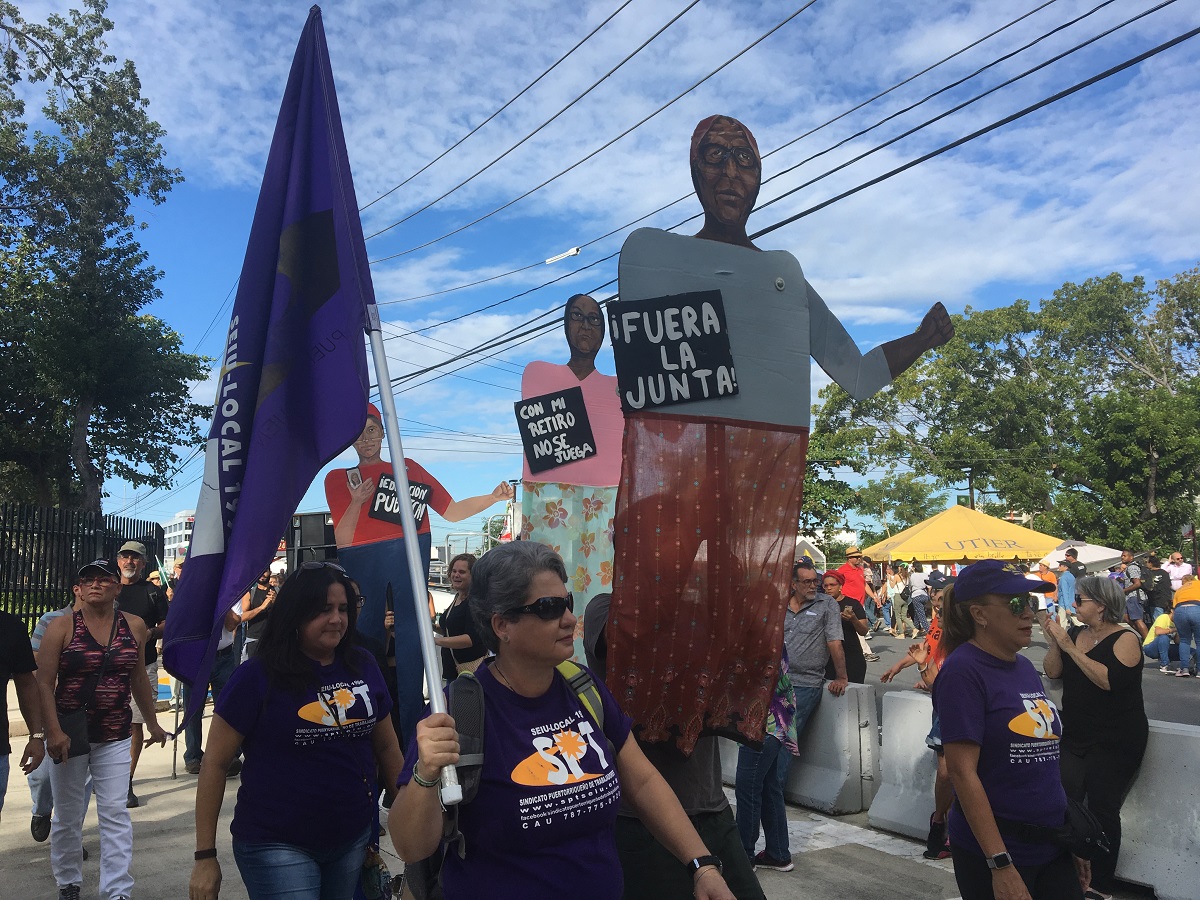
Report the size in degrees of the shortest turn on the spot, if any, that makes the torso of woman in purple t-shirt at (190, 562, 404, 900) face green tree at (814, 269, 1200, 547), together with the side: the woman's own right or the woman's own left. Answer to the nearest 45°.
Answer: approximately 90° to the woman's own left

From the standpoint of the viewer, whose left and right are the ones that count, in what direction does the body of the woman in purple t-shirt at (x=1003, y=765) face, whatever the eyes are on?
facing the viewer and to the right of the viewer

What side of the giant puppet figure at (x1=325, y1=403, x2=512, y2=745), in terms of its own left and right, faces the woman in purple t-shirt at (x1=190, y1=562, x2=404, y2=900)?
front

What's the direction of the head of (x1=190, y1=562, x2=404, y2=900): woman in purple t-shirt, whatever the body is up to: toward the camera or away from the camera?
toward the camera

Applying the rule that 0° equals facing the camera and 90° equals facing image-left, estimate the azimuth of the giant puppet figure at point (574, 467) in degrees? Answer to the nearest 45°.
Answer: approximately 0°

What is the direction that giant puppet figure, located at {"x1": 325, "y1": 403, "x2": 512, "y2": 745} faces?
toward the camera

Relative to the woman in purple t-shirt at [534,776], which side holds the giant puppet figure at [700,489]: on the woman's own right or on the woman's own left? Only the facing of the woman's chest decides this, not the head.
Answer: on the woman's own left

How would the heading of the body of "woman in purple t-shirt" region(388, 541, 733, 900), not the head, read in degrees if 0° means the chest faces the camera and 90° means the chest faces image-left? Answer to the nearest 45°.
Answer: approximately 315°

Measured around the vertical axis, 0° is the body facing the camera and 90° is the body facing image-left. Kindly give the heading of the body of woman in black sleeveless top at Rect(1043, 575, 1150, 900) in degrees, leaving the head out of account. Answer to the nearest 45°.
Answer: approximately 45°

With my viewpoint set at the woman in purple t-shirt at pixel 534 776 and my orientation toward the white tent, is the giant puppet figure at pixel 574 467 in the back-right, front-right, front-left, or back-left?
front-left

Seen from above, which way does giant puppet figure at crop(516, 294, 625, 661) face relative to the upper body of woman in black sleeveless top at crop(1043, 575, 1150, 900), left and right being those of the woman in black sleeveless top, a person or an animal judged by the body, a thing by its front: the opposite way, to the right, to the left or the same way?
to the left
